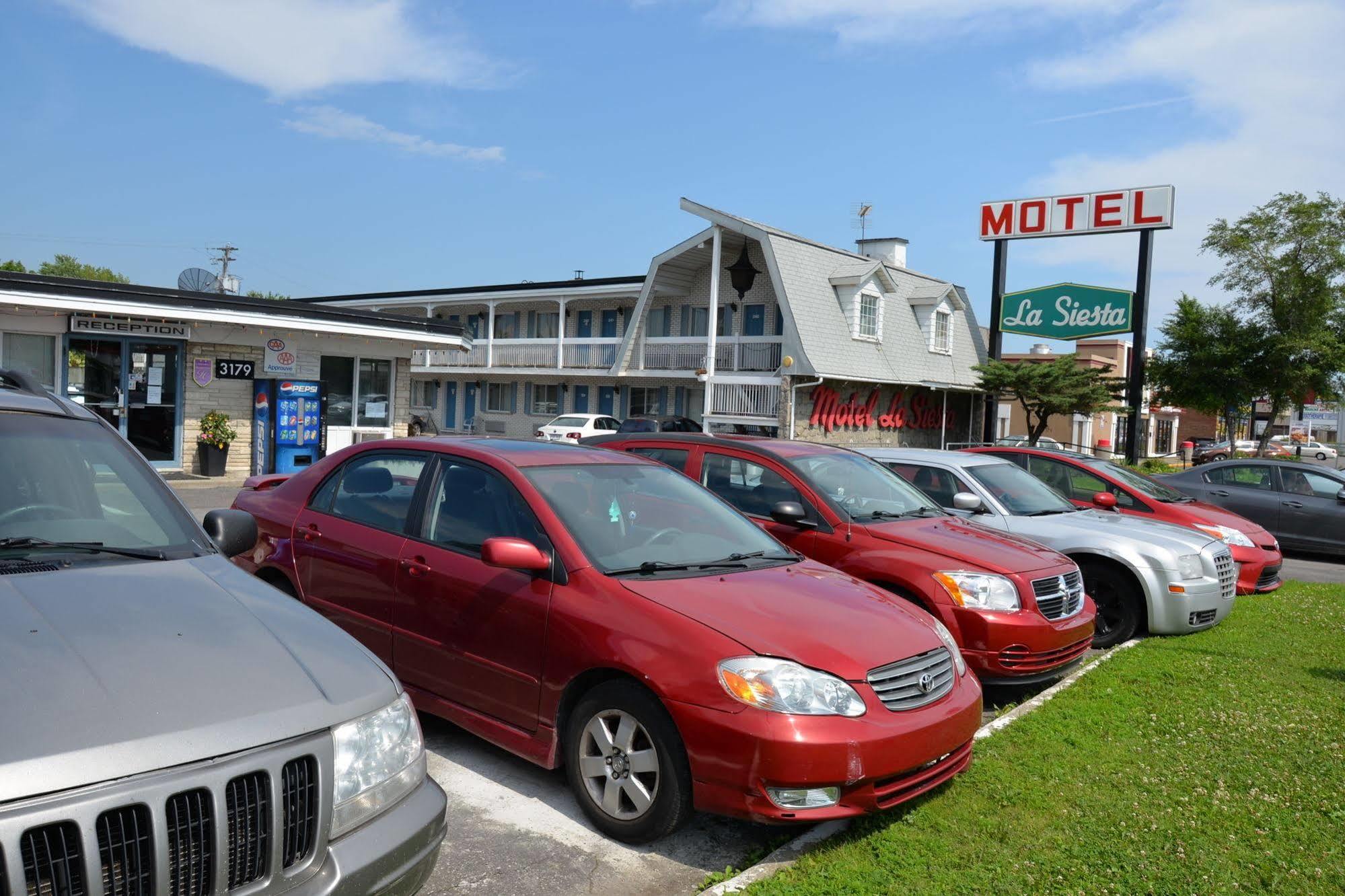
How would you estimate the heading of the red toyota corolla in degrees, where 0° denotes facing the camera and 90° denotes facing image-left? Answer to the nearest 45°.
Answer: approximately 315°

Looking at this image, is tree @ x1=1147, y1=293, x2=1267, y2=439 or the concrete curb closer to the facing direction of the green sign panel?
the concrete curb

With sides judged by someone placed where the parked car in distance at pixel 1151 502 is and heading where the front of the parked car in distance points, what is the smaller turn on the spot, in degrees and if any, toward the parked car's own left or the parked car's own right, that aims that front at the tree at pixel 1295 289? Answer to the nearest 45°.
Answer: approximately 135° to the parked car's own left

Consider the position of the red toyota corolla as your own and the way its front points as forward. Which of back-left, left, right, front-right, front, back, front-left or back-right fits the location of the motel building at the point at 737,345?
back-left

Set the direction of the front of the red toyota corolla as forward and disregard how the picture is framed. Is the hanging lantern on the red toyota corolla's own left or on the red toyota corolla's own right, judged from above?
on the red toyota corolla's own left

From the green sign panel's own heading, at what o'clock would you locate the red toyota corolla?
The red toyota corolla is roughly at 12 o'clock from the green sign panel.

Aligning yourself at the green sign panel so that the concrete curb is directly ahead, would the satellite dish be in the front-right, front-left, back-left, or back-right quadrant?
front-right

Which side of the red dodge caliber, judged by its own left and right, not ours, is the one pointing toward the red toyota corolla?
right

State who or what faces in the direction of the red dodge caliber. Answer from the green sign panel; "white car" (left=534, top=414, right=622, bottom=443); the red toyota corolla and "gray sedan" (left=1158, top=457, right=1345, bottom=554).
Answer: the green sign panel

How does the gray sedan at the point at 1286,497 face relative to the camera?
to the viewer's right

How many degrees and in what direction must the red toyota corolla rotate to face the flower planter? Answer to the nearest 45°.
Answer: approximately 180°

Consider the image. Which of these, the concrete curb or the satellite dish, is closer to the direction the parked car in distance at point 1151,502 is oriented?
the concrete curb

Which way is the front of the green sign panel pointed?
toward the camera

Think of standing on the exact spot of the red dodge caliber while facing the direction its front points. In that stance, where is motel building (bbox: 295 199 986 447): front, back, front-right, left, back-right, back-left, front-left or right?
back-left

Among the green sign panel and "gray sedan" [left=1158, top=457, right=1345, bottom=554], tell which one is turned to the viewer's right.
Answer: the gray sedan
